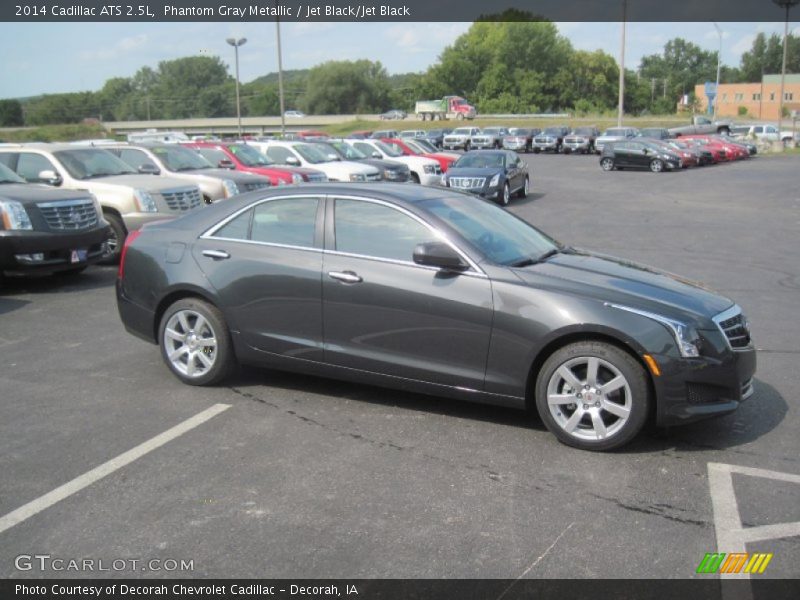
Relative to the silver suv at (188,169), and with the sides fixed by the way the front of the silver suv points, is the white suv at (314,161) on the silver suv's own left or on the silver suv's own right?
on the silver suv's own left

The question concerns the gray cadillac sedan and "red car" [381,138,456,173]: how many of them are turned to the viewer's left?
0

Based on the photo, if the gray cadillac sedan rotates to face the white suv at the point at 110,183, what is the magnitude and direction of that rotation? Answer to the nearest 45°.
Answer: approximately 180°

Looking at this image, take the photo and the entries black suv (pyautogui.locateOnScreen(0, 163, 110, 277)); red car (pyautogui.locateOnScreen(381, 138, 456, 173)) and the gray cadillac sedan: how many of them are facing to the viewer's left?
0

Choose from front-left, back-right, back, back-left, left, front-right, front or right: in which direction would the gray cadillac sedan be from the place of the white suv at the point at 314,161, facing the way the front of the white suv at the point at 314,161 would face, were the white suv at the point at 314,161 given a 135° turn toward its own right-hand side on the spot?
left

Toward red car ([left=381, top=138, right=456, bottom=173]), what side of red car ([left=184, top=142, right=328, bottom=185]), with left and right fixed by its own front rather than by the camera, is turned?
left

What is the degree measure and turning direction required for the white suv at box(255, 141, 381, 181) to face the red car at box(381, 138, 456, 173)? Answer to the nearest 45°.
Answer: approximately 90° to its left

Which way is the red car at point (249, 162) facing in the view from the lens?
facing the viewer and to the right of the viewer

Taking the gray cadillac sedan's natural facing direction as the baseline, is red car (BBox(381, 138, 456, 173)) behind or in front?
behind

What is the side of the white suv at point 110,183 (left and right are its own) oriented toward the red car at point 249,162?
left
